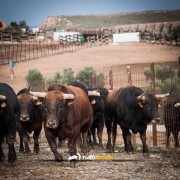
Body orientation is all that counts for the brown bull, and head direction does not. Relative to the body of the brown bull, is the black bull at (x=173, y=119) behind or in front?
behind

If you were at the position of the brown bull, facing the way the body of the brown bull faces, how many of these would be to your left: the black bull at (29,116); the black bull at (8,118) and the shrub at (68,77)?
0

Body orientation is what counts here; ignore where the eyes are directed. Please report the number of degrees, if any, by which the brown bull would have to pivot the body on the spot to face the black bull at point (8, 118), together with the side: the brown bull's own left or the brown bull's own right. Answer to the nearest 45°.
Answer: approximately 45° to the brown bull's own right

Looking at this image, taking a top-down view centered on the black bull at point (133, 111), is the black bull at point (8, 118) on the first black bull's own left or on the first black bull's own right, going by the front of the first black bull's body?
on the first black bull's own right

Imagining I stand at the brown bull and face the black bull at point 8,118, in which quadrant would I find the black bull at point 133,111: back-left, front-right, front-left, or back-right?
back-right

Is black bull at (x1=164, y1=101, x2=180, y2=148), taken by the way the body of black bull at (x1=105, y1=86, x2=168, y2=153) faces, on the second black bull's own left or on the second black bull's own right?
on the second black bull's own left

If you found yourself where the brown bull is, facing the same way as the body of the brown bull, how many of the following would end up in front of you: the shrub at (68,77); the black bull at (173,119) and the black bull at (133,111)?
0

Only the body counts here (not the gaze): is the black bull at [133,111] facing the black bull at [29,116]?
no

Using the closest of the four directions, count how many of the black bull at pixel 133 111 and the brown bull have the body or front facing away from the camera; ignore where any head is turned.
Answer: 0

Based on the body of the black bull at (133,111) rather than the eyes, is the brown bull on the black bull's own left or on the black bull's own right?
on the black bull's own right

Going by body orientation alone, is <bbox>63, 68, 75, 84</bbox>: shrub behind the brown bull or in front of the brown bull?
behind

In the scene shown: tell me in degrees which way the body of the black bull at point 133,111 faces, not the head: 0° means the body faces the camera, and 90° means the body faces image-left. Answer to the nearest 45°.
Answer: approximately 315°

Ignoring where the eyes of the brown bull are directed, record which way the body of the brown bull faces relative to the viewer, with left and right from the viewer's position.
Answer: facing the viewer and to the left of the viewer
